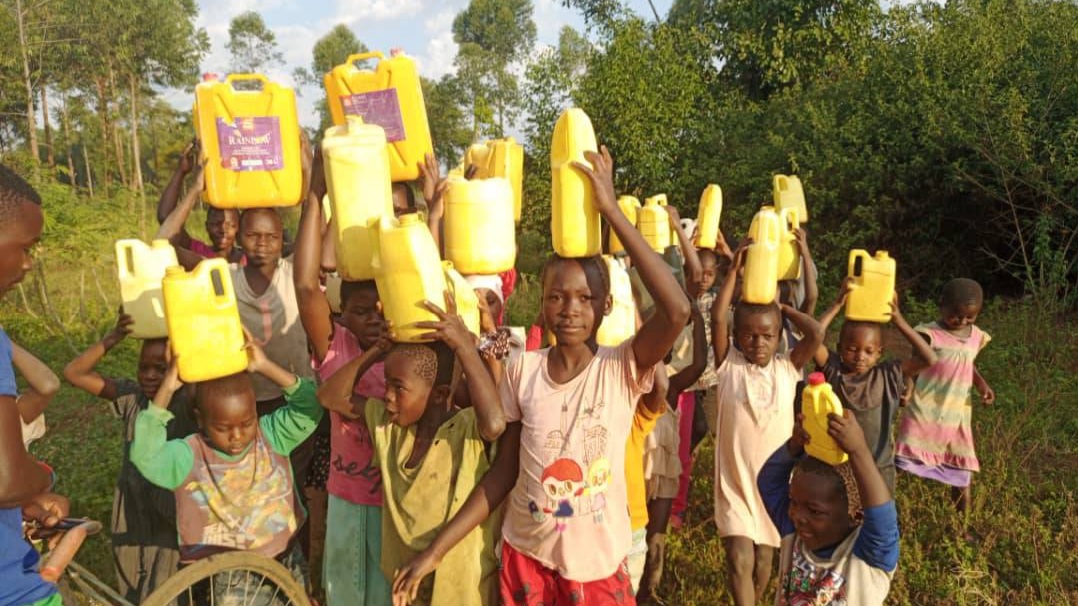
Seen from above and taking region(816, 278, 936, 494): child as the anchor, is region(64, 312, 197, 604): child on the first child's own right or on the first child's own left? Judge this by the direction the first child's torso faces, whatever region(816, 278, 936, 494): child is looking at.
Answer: on the first child's own right

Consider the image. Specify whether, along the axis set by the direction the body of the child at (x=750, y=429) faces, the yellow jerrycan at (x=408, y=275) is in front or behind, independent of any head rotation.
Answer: in front

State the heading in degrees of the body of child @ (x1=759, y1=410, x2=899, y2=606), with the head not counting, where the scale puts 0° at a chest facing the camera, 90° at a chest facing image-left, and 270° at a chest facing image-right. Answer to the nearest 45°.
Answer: approximately 45°

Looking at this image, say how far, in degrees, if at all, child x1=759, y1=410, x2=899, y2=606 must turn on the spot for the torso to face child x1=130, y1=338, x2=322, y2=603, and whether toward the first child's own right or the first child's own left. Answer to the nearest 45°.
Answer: approximately 45° to the first child's own right

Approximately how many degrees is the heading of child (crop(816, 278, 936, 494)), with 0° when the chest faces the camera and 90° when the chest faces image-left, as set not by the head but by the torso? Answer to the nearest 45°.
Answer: approximately 0°

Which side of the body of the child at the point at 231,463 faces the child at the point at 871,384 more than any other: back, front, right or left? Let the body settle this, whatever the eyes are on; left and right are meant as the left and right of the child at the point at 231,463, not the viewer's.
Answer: left

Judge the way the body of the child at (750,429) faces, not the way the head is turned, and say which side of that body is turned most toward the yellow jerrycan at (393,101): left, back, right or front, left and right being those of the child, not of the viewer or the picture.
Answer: right

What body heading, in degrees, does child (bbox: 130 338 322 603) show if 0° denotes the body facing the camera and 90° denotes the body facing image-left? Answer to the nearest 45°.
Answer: approximately 0°

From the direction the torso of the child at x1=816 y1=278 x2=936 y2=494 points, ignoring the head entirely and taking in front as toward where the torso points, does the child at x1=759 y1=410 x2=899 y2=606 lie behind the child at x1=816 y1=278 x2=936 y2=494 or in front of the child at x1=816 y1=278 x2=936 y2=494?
in front
